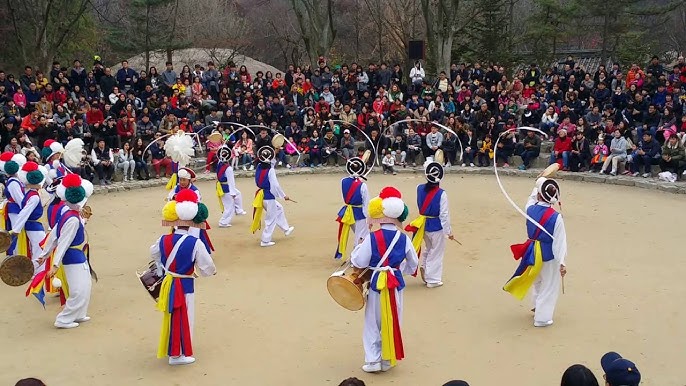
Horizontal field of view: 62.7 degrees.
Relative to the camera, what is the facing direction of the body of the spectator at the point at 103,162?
toward the camera

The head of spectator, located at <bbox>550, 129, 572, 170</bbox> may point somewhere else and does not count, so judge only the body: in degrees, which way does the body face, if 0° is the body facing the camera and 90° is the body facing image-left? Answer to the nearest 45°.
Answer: approximately 45°

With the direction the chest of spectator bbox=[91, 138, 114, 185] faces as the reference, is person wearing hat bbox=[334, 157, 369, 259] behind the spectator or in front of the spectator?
in front

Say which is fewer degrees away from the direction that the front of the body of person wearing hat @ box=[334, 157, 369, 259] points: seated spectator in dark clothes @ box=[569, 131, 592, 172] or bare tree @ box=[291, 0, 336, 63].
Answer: the seated spectator in dark clothes

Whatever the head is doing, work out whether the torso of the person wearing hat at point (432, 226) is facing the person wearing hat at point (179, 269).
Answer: no

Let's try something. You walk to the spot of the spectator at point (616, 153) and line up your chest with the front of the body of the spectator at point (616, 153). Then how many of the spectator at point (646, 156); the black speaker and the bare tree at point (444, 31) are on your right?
2

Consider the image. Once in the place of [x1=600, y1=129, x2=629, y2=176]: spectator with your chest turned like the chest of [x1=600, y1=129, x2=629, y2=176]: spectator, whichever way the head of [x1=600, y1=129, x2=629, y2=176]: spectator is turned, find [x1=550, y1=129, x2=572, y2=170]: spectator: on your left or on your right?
on your right

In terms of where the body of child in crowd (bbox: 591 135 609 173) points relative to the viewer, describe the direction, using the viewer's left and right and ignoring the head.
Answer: facing the viewer

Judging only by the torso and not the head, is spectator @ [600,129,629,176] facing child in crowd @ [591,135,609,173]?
no

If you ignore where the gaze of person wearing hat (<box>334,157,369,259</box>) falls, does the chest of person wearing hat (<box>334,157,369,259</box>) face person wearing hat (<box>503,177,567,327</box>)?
no
